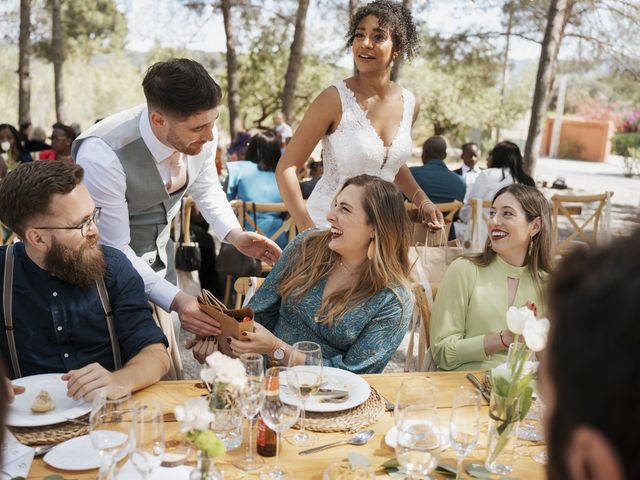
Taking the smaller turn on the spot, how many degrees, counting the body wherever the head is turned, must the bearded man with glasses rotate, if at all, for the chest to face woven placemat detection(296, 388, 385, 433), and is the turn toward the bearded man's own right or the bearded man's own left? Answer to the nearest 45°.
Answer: approximately 45° to the bearded man's own left

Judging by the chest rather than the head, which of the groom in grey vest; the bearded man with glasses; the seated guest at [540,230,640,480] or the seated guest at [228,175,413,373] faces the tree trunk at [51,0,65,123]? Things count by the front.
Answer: the seated guest at [540,230,640,480]

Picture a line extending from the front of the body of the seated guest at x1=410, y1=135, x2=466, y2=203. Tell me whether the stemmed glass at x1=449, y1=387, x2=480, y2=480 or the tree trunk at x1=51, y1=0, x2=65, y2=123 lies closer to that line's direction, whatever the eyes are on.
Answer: the tree trunk

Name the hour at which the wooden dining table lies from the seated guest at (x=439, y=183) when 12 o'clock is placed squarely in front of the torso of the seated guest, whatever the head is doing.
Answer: The wooden dining table is roughly at 6 o'clock from the seated guest.

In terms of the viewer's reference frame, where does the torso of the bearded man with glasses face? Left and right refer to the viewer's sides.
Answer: facing the viewer

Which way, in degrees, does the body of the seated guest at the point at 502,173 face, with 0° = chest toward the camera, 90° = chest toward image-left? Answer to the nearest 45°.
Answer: approximately 135°

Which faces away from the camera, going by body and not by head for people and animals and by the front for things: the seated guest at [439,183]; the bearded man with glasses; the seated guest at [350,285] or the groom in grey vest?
the seated guest at [439,183]

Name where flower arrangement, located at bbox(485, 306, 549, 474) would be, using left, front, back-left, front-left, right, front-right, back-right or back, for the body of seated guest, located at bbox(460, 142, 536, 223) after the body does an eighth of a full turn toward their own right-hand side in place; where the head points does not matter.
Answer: back

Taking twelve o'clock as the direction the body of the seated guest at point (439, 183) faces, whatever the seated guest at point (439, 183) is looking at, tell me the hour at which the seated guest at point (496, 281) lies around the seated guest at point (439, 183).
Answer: the seated guest at point (496, 281) is roughly at 6 o'clock from the seated guest at point (439, 183).

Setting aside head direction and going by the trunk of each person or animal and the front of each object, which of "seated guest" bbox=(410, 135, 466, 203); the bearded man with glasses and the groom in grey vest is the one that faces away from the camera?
the seated guest

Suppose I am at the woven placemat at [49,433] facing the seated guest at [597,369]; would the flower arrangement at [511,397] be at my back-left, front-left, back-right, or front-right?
front-left

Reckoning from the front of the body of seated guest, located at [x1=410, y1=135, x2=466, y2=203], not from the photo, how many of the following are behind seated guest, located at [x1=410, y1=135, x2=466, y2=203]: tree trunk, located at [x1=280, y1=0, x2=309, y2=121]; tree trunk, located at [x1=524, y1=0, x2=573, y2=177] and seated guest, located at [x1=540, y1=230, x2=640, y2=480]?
1

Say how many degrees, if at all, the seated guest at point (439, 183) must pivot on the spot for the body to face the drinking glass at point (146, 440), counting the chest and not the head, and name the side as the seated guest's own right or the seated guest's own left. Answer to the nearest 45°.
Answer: approximately 180°

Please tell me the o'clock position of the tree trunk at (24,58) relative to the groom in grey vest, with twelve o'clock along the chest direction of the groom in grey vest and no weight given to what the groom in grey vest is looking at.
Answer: The tree trunk is roughly at 7 o'clock from the groom in grey vest.

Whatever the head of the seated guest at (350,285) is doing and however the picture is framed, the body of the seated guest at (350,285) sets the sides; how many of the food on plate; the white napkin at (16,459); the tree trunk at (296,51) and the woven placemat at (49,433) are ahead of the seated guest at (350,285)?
3

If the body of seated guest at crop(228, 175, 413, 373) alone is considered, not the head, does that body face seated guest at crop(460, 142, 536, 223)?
no

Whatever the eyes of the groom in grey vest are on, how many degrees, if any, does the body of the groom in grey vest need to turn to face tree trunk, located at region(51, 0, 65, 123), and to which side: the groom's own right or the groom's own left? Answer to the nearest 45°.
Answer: approximately 135° to the groom's own left

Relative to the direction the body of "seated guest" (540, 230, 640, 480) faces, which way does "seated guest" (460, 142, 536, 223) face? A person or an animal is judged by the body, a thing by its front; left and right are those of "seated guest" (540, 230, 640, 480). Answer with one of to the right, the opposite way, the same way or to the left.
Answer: the same way

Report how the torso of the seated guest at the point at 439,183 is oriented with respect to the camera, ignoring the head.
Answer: away from the camera
